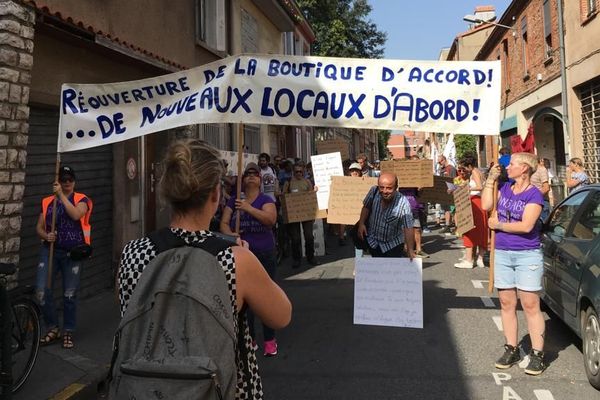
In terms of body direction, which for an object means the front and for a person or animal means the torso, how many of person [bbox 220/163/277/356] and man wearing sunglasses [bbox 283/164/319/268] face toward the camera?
2

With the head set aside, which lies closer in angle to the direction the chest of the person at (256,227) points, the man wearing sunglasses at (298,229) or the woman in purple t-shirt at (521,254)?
the woman in purple t-shirt

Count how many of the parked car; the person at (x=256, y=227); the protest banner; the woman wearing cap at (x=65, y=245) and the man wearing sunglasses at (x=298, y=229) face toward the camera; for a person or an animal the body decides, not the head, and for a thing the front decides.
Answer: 4

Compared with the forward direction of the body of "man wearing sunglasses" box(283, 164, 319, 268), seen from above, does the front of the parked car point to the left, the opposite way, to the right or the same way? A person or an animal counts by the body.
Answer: the opposite way

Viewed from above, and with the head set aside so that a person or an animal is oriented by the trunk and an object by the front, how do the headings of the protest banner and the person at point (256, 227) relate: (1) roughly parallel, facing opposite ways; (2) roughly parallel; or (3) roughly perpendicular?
roughly parallel

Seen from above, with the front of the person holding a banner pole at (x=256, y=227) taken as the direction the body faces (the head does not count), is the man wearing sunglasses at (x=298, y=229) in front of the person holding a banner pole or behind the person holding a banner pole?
behind

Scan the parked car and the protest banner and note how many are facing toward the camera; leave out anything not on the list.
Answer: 1

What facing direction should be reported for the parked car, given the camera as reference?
facing away from the viewer and to the left of the viewer

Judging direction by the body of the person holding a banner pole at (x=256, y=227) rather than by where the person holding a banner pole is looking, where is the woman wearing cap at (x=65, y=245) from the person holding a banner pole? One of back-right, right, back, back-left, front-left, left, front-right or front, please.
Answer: right

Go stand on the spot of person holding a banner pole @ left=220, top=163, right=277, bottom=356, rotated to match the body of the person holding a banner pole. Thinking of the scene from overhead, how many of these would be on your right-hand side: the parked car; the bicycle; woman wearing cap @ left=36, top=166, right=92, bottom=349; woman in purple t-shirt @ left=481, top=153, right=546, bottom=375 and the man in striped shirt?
2

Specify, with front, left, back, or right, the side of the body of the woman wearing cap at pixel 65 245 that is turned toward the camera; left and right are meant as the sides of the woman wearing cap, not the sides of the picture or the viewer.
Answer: front

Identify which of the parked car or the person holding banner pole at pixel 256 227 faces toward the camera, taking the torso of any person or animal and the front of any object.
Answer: the person holding banner pole

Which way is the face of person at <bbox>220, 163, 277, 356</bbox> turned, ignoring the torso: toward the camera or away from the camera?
toward the camera

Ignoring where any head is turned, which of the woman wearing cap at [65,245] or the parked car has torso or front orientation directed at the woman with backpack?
the woman wearing cap

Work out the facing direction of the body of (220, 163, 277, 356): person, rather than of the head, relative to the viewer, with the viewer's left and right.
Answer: facing the viewer

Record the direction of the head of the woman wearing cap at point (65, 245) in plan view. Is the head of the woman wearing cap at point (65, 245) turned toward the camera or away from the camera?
toward the camera

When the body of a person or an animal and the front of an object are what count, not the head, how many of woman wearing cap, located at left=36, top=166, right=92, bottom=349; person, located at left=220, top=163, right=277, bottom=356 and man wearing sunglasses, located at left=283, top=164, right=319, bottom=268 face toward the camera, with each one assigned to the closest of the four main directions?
3

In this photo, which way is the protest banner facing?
toward the camera
